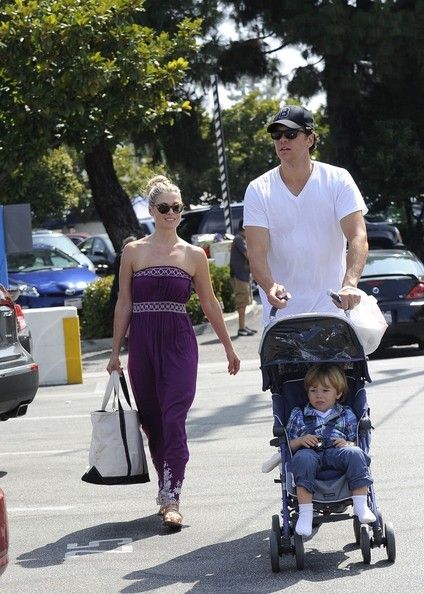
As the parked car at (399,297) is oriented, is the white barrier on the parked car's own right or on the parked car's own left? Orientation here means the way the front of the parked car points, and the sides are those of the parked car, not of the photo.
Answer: on the parked car's own left

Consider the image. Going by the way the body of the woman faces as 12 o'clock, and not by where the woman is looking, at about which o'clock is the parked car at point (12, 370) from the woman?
The parked car is roughly at 5 o'clock from the woman.

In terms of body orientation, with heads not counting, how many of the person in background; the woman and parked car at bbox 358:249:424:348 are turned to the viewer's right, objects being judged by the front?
1

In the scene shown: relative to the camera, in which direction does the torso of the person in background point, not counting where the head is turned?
to the viewer's right

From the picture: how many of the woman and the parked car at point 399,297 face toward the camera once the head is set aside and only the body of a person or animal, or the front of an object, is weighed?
1

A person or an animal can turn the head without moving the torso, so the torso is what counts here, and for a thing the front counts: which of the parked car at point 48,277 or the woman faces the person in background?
the parked car

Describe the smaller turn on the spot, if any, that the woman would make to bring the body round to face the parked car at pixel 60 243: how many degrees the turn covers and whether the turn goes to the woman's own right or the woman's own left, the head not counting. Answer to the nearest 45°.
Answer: approximately 180°

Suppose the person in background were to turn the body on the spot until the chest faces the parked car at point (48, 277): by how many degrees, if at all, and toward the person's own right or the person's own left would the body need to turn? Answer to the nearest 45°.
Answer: approximately 135° to the person's own left
